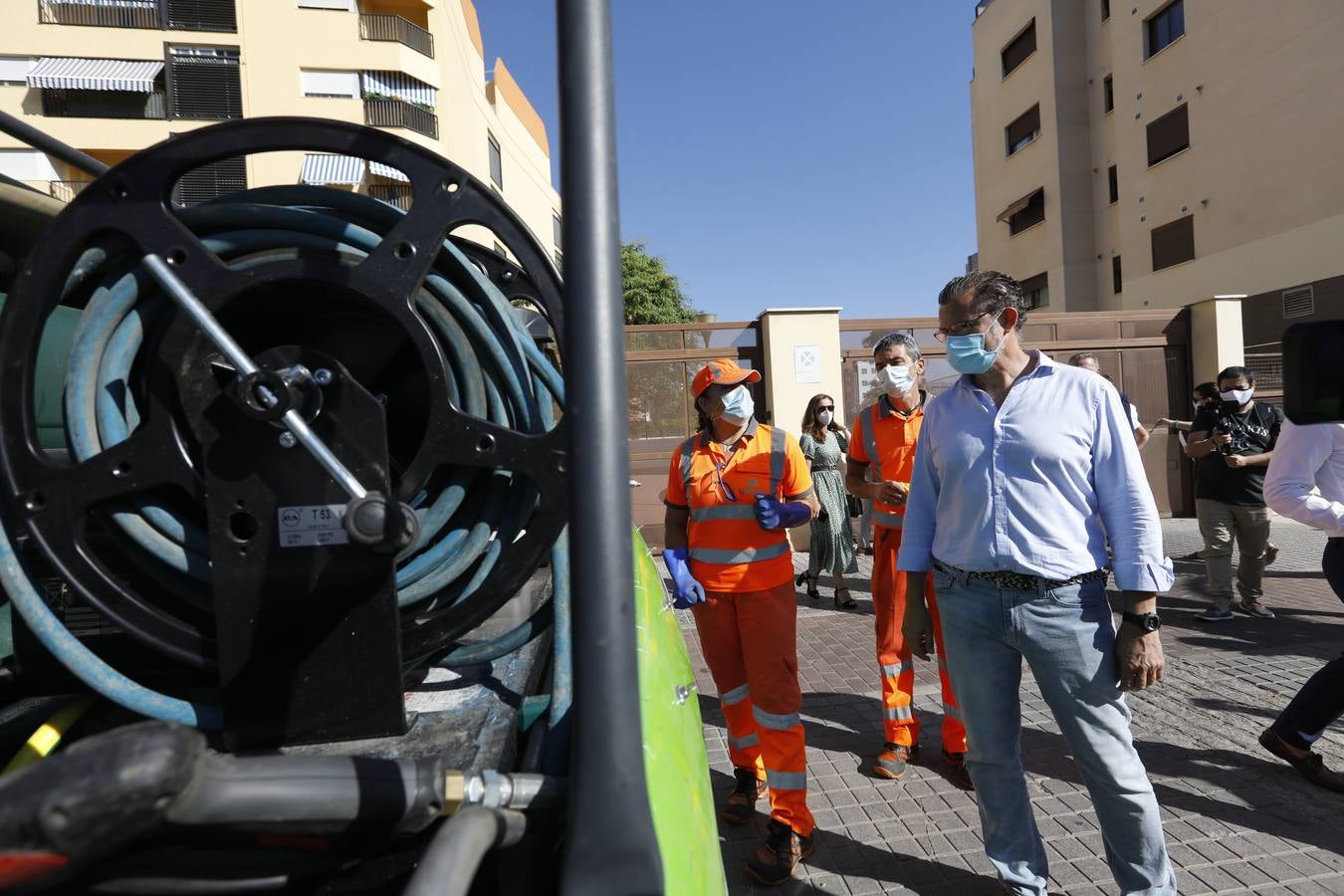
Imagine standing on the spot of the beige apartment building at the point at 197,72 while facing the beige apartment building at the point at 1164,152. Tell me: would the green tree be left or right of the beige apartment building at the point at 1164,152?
left

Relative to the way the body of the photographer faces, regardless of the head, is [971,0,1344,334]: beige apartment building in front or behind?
behind

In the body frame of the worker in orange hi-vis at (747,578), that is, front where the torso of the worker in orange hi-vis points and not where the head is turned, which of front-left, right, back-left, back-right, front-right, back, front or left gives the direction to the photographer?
back-left

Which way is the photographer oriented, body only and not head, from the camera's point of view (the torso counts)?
toward the camera

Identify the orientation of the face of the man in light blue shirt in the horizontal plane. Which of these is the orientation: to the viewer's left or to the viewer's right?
to the viewer's left

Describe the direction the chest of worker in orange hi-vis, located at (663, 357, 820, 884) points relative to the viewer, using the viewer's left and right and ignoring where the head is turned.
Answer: facing the viewer

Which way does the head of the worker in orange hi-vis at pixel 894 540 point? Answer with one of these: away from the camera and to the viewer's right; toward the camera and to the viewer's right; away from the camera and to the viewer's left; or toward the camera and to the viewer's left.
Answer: toward the camera and to the viewer's left

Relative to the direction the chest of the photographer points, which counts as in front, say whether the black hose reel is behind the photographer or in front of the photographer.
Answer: in front

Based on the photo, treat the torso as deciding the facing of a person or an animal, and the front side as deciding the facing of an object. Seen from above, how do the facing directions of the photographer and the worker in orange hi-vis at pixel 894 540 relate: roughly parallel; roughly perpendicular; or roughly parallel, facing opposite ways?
roughly parallel

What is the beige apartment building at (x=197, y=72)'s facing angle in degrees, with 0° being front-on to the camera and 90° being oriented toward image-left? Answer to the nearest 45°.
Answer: approximately 0°

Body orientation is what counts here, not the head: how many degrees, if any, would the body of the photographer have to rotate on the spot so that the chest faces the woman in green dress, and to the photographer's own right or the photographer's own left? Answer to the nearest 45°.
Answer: approximately 90° to the photographer's own right
